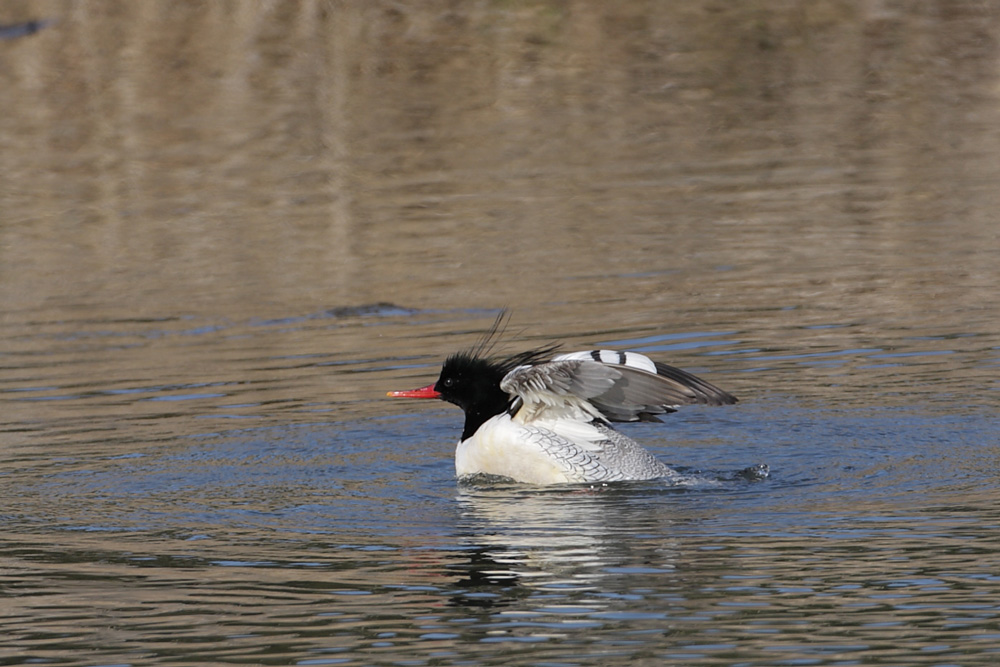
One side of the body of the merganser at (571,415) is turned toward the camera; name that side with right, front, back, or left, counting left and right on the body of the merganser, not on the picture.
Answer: left
